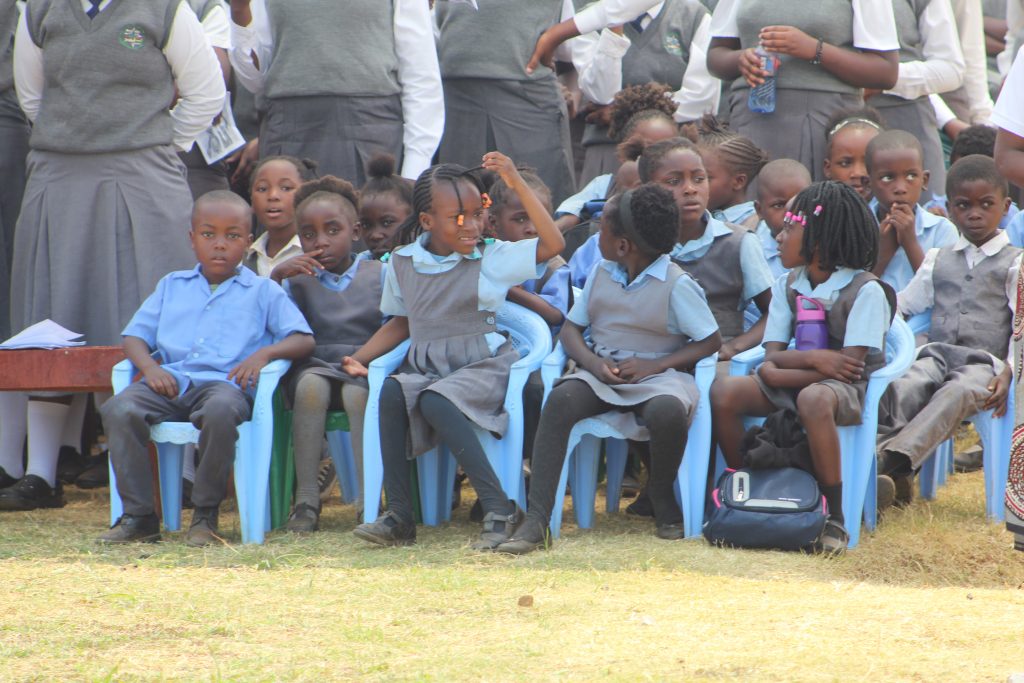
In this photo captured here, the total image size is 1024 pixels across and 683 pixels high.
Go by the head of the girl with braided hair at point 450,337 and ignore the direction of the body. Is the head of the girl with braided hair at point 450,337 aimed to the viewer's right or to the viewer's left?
to the viewer's right

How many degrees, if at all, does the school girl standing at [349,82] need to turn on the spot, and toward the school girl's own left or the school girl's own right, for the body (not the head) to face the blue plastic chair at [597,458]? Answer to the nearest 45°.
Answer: approximately 45° to the school girl's own left

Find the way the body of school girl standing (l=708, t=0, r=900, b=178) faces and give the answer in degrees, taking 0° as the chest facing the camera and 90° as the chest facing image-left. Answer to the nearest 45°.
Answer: approximately 0°

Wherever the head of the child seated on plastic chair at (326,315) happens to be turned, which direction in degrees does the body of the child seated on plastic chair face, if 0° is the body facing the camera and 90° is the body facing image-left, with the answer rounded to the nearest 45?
approximately 0°

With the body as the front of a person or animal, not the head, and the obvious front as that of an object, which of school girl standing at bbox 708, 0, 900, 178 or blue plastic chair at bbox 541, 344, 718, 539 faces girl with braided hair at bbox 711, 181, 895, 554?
the school girl standing

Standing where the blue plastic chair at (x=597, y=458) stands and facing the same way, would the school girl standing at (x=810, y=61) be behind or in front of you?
behind

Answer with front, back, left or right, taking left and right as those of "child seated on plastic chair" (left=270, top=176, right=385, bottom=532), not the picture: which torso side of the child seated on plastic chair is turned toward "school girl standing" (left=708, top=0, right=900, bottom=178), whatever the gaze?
back

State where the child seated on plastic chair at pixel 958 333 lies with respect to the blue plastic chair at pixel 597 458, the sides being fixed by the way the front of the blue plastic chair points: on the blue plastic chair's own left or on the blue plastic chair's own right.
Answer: on the blue plastic chair's own left

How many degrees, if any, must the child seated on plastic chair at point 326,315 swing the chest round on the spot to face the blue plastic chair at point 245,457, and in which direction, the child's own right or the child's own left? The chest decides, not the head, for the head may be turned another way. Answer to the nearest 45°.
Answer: approximately 45° to the child's own right

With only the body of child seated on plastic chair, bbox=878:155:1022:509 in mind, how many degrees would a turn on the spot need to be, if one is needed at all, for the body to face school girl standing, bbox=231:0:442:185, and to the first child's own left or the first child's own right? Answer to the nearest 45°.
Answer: approximately 45° to the first child's own right

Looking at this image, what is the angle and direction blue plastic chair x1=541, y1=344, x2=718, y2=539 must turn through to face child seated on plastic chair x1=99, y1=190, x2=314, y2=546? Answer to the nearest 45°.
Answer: approximately 90° to its right
